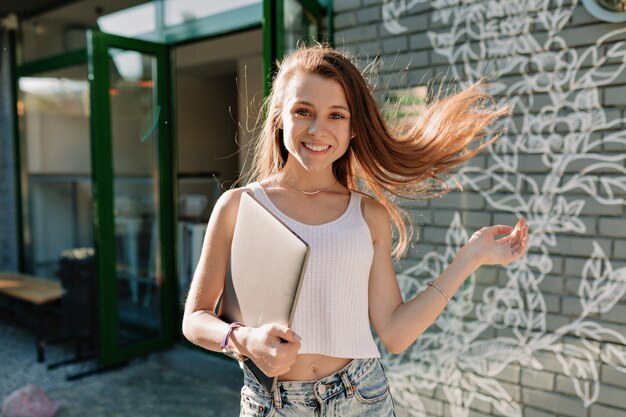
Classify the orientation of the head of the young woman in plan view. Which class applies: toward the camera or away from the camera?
toward the camera

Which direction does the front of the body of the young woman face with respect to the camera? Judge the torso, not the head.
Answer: toward the camera

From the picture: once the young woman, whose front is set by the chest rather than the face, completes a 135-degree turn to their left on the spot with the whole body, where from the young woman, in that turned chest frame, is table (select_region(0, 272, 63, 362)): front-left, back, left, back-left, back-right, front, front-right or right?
left

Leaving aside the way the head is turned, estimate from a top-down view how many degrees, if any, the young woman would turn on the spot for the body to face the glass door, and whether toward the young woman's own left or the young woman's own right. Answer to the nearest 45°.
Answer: approximately 135° to the young woman's own right
